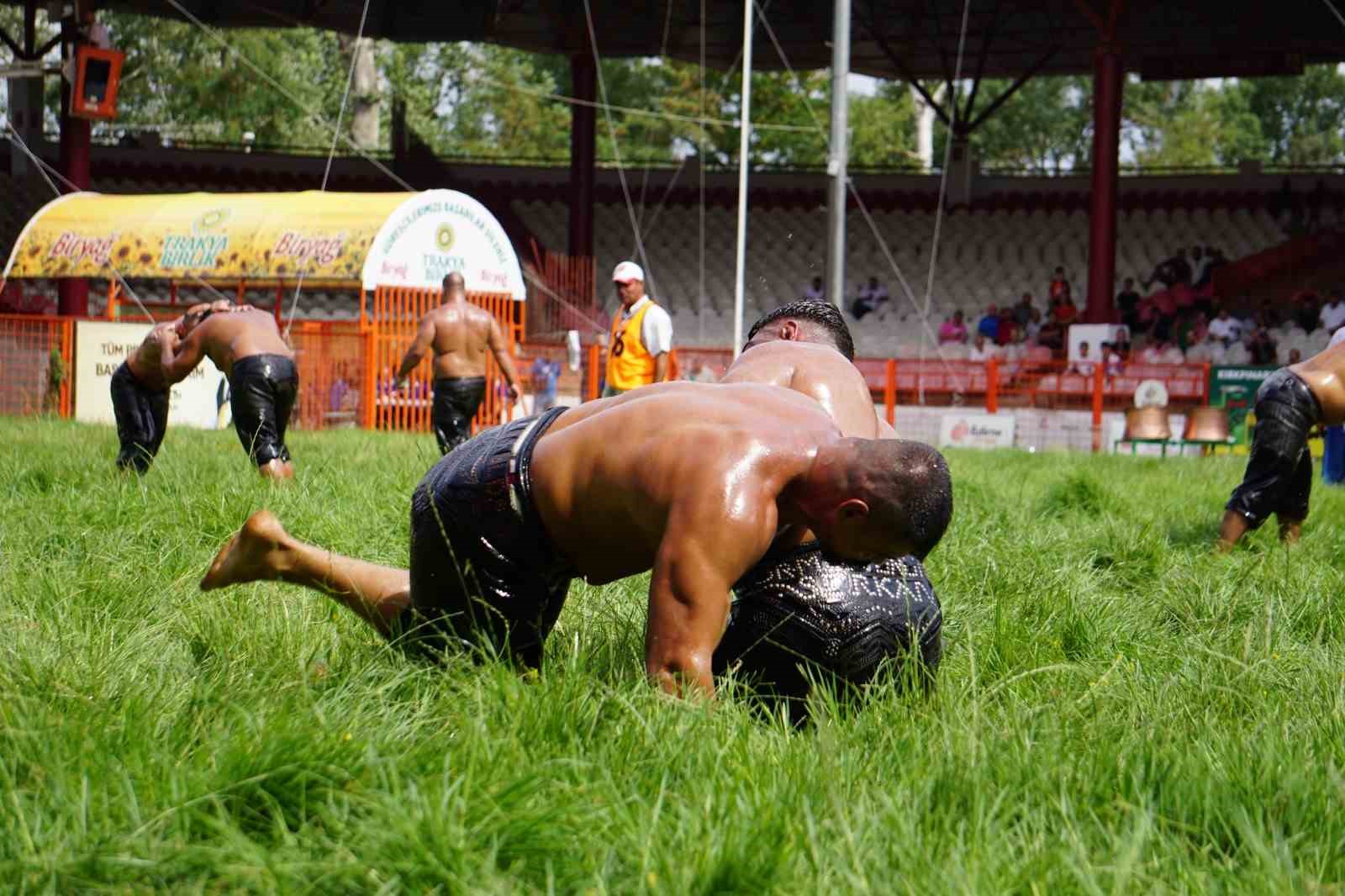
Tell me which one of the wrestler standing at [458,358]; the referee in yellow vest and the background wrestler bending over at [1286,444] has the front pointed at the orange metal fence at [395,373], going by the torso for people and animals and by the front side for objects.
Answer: the wrestler standing

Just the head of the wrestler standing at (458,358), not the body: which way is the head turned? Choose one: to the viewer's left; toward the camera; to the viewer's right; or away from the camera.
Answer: away from the camera

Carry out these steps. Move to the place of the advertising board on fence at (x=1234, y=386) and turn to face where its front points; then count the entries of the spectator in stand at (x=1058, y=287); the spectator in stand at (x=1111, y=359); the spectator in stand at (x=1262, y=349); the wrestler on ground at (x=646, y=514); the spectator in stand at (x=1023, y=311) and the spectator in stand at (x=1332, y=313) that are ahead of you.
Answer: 1

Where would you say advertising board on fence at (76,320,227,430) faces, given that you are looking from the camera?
facing the viewer

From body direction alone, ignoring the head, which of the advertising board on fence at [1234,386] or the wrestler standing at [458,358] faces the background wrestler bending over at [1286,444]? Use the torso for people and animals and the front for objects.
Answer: the advertising board on fence

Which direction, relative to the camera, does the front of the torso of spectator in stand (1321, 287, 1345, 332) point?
toward the camera

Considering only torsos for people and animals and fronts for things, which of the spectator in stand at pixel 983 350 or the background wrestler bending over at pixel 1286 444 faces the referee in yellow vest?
the spectator in stand

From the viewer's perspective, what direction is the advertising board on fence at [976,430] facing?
toward the camera

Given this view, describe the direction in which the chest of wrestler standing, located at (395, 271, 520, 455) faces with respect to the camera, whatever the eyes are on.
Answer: away from the camera

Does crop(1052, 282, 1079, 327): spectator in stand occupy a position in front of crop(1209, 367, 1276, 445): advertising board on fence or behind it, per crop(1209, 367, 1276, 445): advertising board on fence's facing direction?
behind

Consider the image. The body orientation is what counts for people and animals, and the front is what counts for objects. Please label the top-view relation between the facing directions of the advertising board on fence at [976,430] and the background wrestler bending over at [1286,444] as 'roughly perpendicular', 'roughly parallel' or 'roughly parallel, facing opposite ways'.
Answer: roughly perpendicular

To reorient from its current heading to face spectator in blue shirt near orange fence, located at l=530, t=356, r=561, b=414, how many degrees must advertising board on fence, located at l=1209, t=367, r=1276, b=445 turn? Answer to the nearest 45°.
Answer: approximately 90° to its right

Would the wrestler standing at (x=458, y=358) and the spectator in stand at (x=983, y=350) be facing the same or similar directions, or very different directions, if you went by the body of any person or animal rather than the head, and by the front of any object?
very different directions

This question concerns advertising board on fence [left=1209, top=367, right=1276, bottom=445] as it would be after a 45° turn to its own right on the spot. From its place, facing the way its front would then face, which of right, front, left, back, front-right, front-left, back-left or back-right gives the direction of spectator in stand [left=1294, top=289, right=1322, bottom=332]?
back-right

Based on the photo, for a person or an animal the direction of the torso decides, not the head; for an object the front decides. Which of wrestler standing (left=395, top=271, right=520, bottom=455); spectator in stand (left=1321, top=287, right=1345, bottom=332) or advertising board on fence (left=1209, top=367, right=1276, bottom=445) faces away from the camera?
the wrestler standing

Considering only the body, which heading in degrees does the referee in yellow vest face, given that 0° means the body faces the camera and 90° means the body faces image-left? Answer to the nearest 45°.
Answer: approximately 45°
